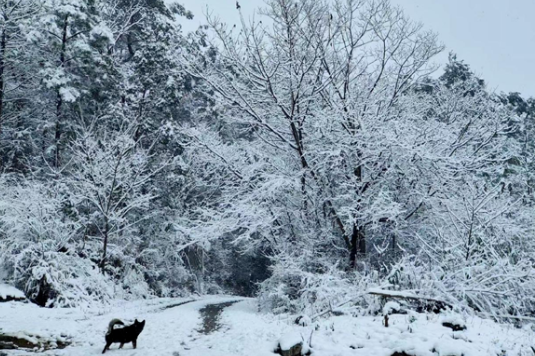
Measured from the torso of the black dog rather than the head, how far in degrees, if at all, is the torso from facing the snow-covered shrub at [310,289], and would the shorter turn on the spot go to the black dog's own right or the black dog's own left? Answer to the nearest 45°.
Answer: approximately 45° to the black dog's own left

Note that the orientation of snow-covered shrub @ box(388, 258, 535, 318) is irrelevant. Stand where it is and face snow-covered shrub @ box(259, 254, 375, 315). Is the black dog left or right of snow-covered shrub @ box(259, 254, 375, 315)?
left

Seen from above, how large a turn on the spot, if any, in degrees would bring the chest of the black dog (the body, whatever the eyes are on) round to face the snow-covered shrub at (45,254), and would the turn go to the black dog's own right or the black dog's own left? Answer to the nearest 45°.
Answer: approximately 90° to the black dog's own left

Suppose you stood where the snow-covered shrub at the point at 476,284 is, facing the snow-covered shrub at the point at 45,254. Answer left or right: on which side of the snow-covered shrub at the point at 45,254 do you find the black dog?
left

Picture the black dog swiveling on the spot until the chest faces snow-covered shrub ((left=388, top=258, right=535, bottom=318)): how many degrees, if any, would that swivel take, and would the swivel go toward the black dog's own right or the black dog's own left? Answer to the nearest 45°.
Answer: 0° — it already faces it

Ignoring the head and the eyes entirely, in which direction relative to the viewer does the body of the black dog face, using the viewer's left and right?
facing to the right of the viewer
